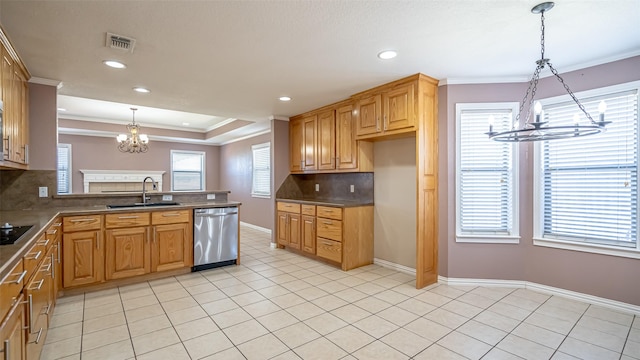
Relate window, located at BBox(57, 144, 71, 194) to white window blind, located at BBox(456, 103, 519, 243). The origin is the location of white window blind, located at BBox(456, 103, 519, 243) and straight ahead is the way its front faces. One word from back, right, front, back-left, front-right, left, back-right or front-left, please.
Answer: right

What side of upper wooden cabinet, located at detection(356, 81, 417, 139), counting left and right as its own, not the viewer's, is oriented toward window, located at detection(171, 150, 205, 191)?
right

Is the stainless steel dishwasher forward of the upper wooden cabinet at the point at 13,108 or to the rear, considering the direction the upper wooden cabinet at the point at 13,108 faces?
forward

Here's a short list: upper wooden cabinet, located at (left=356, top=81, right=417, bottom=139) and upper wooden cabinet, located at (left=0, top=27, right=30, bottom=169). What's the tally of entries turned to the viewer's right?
1

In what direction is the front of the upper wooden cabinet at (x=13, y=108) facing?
to the viewer's right

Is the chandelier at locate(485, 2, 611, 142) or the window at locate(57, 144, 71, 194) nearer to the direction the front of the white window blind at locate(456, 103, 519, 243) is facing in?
the chandelier

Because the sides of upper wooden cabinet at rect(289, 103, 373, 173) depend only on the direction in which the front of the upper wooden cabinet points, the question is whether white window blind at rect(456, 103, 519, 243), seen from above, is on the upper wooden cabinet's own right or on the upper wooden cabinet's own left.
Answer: on the upper wooden cabinet's own left

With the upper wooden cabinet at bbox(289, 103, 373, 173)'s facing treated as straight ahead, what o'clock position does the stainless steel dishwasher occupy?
The stainless steel dishwasher is roughly at 1 o'clock from the upper wooden cabinet.

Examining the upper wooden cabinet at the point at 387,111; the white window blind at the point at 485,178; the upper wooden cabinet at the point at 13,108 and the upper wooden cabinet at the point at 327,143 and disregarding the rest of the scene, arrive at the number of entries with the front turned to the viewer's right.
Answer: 1

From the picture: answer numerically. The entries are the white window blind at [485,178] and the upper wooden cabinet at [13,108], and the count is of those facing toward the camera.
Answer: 1

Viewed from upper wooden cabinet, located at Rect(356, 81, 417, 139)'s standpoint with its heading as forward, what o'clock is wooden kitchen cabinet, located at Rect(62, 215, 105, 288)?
The wooden kitchen cabinet is roughly at 1 o'clock from the upper wooden cabinet.

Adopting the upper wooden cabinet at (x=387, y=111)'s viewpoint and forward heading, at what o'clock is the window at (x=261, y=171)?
The window is roughly at 3 o'clock from the upper wooden cabinet.

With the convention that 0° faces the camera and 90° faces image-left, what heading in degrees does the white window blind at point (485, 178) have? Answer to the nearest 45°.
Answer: approximately 0°

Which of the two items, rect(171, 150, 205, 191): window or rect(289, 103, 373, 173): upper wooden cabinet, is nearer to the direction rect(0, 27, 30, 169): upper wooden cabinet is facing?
the upper wooden cabinet
